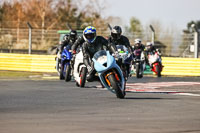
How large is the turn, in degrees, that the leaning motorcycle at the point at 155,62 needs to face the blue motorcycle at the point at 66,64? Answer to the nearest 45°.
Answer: approximately 45° to its right

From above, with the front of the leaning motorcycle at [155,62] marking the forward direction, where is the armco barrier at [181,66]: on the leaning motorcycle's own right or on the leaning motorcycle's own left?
on the leaning motorcycle's own left

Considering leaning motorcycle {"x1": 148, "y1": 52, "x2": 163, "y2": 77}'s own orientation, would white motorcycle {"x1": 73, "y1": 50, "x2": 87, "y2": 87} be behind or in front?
in front

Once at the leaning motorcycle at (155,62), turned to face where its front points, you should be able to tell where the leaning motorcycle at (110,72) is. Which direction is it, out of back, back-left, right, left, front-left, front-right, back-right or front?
front

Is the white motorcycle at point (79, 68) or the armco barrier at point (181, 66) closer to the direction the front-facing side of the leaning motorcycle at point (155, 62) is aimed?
the white motorcycle

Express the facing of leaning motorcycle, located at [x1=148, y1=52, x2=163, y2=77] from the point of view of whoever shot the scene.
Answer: facing the viewer

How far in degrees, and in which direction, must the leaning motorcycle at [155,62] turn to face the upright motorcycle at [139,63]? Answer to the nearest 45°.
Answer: approximately 45° to its right
